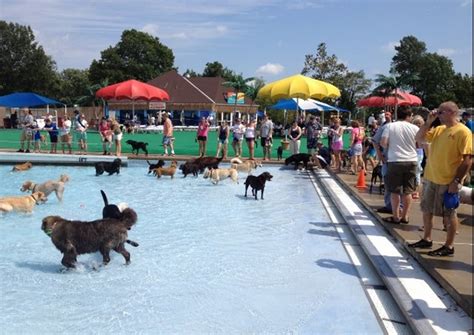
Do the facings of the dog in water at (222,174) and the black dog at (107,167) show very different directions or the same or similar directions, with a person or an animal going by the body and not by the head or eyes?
very different directions

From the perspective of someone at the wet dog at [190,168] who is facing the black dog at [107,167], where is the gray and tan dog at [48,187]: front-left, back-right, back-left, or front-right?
front-left

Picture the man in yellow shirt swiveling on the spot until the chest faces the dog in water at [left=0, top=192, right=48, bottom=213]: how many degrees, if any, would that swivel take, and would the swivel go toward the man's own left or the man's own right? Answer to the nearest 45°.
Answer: approximately 45° to the man's own right

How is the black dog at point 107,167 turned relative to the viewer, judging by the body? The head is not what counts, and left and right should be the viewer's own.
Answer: facing to the right of the viewer

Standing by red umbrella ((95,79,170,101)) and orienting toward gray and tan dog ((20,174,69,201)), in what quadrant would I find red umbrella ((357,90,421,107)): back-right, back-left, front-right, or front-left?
back-left

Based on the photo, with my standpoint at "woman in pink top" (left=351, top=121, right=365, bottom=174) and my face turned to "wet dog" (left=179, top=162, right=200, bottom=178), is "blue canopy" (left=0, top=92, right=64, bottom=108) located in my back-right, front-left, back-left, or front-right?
front-right

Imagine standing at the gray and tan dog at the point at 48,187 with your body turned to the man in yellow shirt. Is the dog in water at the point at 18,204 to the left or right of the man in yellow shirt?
right

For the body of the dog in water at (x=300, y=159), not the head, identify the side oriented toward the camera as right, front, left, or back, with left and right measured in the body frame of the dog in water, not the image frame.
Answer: left

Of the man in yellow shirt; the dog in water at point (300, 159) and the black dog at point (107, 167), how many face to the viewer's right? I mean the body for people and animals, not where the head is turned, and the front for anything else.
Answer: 1
